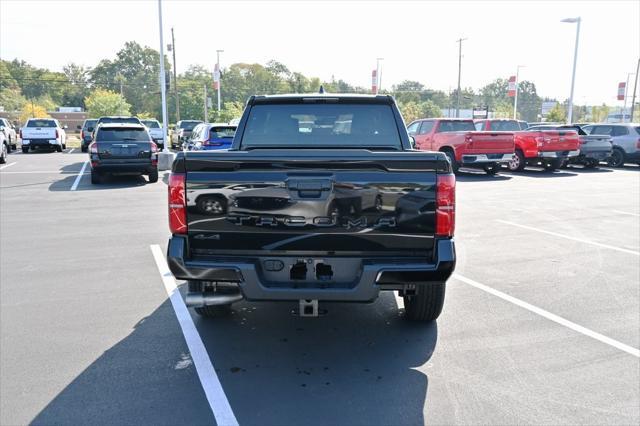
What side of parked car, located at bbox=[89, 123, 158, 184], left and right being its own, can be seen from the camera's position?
back

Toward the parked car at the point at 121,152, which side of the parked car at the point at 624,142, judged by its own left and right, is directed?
left

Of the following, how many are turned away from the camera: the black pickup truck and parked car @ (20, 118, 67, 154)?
2

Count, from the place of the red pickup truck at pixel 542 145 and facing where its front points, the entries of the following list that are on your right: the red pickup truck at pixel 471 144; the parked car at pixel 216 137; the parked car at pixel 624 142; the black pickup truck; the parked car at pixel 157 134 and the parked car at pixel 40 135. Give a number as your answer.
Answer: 1

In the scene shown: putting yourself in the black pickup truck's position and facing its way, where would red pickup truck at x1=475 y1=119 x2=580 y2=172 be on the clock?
The red pickup truck is roughly at 1 o'clock from the black pickup truck.

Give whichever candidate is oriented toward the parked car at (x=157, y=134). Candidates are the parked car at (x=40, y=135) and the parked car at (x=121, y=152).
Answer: the parked car at (x=121, y=152)

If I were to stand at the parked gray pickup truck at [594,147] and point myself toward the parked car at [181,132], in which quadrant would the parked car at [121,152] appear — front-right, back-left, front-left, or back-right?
front-left

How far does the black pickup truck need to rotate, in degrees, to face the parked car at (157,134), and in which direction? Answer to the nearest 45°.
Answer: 0° — it already faces it

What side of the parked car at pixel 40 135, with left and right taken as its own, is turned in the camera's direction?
back

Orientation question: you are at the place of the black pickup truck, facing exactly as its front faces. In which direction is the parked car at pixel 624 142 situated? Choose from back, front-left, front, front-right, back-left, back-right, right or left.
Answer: front-right

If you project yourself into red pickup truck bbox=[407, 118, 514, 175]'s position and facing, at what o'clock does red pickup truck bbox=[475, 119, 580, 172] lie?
red pickup truck bbox=[475, 119, 580, 172] is roughly at 3 o'clock from red pickup truck bbox=[407, 118, 514, 175].

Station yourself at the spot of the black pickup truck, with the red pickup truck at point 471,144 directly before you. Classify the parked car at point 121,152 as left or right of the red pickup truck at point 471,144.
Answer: left

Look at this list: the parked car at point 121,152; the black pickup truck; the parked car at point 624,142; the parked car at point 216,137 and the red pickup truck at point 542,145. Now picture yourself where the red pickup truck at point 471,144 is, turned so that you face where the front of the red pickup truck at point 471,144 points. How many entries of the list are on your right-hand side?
2

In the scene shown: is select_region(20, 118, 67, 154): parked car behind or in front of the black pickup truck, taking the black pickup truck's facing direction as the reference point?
in front

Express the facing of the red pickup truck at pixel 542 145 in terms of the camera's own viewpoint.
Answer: facing away from the viewer and to the left of the viewer

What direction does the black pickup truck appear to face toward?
away from the camera

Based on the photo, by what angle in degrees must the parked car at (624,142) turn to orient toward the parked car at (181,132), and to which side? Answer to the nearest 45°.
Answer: approximately 45° to its left

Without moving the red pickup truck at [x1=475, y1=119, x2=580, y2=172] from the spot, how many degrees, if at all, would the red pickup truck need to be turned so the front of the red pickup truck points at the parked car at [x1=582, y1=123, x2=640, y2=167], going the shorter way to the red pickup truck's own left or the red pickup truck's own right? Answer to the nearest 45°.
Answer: approximately 90° to the red pickup truck's own right

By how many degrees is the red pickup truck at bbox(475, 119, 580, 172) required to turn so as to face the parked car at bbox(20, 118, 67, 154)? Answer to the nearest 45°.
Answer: approximately 45° to its left
